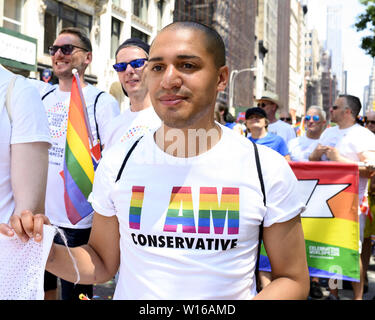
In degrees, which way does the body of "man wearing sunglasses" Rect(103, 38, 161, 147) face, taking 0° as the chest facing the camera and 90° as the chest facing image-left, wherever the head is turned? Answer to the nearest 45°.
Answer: approximately 0°

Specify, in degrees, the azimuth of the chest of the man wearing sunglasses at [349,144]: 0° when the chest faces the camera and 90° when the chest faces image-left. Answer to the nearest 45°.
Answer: approximately 45°

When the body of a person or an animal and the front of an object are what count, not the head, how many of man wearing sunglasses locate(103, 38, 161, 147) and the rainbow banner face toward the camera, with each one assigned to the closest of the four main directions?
2

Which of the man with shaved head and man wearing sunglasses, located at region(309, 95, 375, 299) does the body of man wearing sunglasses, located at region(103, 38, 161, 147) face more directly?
the man with shaved head

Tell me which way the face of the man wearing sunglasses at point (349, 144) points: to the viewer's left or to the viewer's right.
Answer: to the viewer's left

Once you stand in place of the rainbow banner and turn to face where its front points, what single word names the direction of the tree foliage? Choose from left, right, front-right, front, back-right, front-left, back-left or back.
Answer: back

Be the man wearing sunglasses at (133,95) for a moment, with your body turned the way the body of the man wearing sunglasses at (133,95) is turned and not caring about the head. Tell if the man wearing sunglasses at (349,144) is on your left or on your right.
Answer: on your left
